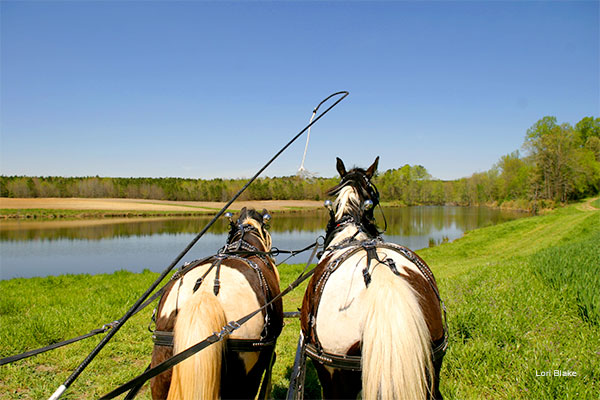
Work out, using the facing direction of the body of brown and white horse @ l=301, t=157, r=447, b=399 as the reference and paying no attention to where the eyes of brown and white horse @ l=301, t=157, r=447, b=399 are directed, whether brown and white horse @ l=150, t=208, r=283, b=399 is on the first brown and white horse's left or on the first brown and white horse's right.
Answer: on the first brown and white horse's left

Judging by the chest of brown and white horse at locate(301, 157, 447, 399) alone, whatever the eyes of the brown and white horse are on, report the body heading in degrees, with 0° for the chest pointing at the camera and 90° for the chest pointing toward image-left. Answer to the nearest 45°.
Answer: approximately 180°
